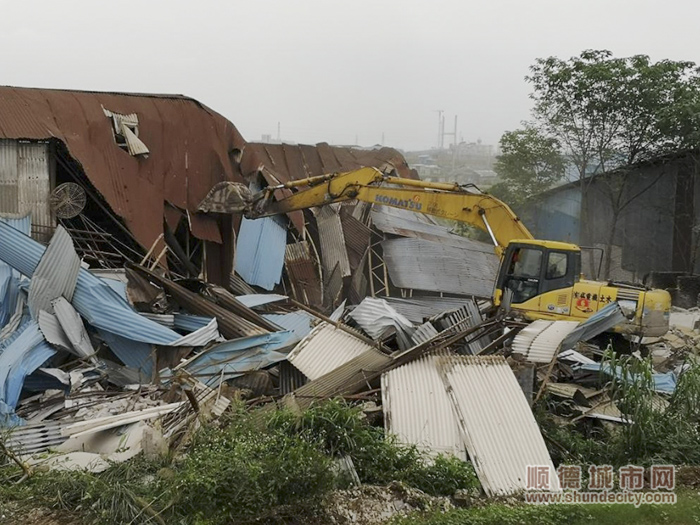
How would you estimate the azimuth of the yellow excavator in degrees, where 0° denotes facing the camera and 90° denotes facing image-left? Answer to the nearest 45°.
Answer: approximately 90°

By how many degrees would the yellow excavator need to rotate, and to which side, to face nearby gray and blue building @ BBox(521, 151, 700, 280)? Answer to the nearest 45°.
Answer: approximately 90° to its right

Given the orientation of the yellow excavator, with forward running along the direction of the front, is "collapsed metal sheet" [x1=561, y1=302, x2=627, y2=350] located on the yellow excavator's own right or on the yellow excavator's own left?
on the yellow excavator's own left

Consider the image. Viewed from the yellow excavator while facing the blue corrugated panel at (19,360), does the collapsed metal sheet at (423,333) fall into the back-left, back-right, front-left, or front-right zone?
front-left

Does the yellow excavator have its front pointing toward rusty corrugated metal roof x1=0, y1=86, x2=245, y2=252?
yes

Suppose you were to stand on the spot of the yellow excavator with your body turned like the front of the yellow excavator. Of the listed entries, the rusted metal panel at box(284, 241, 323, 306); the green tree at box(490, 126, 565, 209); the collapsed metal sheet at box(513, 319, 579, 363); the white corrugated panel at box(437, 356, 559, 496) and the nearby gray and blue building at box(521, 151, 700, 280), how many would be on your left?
2

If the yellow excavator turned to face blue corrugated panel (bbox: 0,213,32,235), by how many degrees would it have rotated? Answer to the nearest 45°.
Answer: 0° — it already faces it

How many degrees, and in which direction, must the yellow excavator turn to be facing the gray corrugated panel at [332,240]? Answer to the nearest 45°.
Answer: approximately 45° to its right

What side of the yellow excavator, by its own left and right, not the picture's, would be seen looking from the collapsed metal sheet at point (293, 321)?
front

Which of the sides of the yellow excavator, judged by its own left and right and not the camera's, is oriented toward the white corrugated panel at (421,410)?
left

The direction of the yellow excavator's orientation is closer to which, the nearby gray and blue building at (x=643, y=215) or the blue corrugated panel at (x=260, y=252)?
the blue corrugated panel

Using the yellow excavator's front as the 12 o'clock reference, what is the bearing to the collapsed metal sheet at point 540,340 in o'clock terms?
The collapsed metal sheet is roughly at 9 o'clock from the yellow excavator.

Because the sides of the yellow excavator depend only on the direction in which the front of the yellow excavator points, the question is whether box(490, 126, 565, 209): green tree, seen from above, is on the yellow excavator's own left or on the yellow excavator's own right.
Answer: on the yellow excavator's own right

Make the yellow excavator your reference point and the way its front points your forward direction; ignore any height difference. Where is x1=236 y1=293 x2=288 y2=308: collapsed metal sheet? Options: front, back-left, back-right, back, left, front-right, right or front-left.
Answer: front

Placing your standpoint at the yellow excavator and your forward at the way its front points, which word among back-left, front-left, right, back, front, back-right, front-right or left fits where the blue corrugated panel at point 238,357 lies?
front-left
